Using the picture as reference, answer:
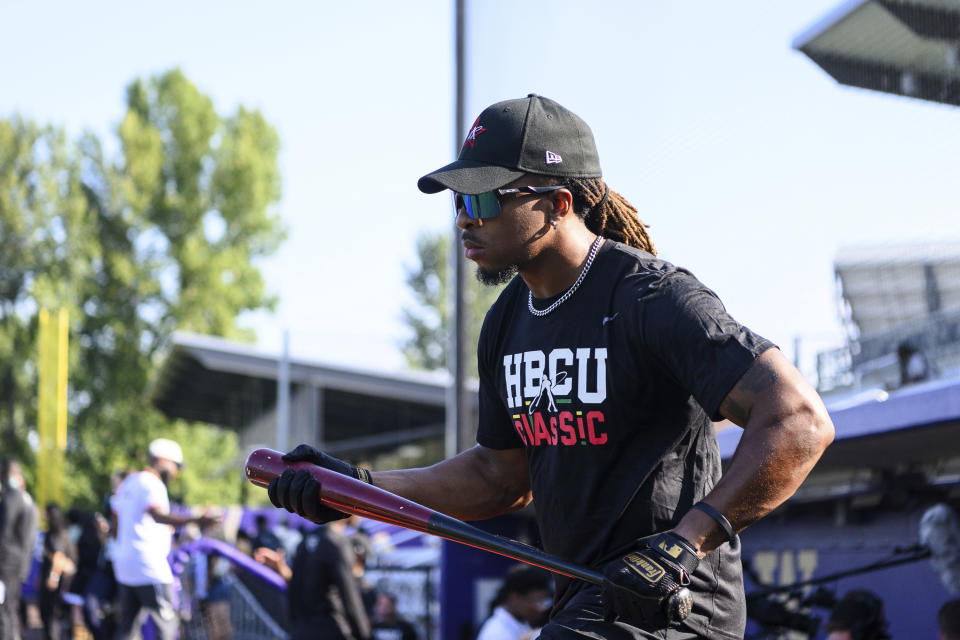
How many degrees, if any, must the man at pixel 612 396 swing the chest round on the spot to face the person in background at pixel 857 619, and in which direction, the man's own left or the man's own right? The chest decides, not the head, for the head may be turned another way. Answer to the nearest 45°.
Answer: approximately 180°

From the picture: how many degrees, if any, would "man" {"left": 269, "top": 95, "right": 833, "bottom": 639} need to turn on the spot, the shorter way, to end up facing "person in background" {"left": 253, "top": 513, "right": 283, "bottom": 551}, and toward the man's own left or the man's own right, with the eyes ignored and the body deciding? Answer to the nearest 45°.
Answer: approximately 135° to the man's own right

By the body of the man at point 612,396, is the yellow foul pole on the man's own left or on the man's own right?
on the man's own right

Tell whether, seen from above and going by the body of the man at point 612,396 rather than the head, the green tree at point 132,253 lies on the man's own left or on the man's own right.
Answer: on the man's own right

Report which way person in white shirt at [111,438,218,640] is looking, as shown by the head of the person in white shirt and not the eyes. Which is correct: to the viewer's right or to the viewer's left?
to the viewer's right

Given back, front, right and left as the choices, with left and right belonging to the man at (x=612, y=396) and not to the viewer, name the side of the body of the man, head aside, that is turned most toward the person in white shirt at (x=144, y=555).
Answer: right

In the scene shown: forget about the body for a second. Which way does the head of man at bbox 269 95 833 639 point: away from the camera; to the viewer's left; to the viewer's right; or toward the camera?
to the viewer's left

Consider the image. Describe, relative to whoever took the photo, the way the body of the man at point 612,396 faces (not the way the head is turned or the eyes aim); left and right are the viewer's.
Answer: facing the viewer and to the left of the viewer

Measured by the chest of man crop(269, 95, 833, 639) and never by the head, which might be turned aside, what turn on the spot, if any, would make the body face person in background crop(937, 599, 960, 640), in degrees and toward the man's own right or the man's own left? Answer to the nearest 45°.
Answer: approximately 180°

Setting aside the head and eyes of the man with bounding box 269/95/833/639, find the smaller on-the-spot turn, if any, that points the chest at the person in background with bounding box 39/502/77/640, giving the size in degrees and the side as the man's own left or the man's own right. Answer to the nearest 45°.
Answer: approximately 90° to the man's own right

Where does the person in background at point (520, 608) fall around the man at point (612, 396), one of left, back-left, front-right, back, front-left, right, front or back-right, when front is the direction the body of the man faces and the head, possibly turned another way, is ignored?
back-right
